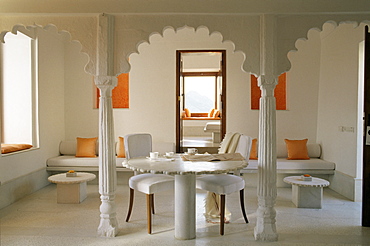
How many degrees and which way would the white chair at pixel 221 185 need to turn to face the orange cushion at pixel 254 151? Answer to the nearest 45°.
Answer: approximately 135° to its right

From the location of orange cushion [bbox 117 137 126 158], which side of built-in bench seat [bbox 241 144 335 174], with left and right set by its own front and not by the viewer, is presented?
right

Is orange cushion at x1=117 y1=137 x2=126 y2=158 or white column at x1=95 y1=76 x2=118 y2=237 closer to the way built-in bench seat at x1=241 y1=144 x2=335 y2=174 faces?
the white column

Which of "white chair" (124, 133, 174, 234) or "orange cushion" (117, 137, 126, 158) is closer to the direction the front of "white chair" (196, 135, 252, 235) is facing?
the white chair

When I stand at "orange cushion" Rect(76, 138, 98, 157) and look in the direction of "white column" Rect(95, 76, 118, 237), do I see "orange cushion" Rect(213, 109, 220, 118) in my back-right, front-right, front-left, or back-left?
back-left

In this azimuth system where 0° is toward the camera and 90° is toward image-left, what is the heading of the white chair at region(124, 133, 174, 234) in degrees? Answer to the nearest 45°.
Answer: approximately 315°

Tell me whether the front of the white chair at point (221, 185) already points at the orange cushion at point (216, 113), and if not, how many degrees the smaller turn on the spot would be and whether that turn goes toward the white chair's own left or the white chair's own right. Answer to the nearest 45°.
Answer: approximately 135° to the white chair's own right
